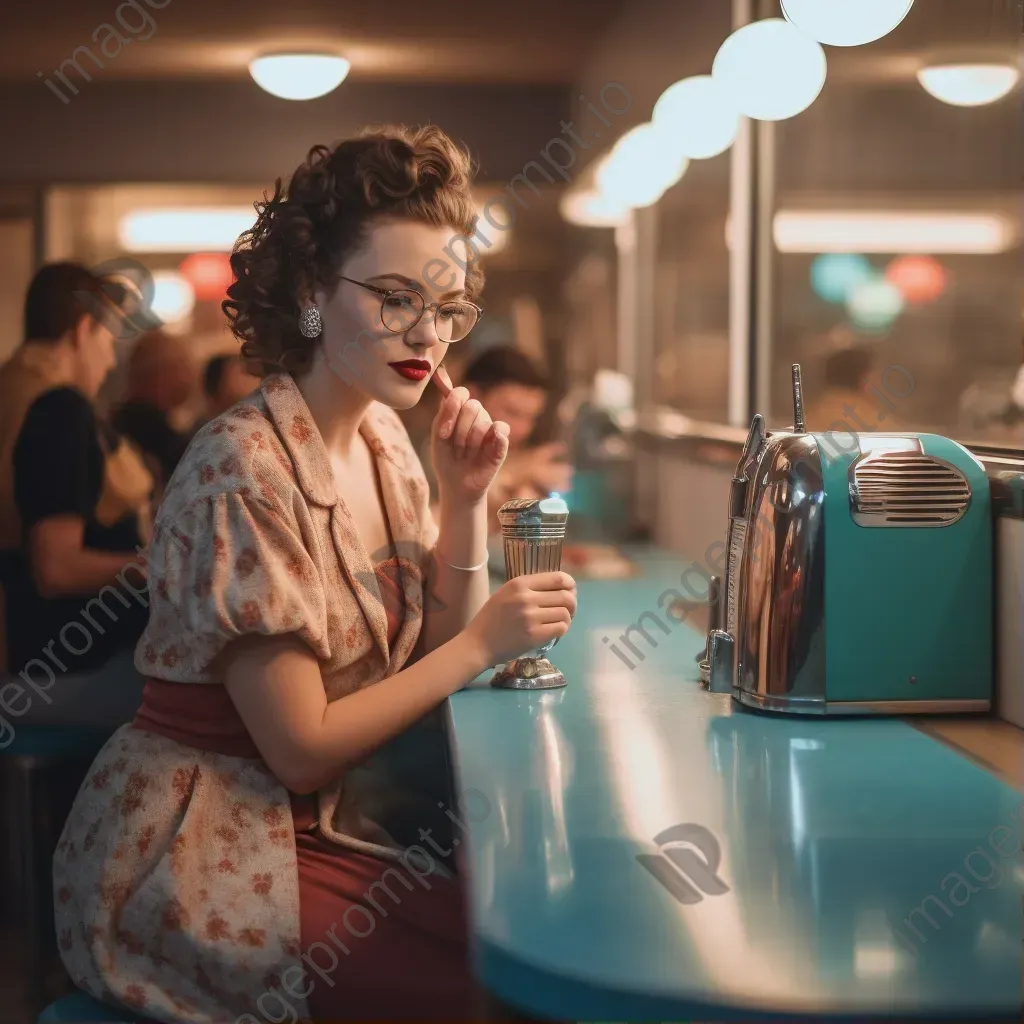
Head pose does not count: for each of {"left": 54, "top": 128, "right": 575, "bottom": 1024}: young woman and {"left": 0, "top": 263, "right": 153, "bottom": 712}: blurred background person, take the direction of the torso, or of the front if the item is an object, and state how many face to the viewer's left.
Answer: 0

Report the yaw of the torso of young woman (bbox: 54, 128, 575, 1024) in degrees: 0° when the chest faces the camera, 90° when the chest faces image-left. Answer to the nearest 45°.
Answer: approximately 315°

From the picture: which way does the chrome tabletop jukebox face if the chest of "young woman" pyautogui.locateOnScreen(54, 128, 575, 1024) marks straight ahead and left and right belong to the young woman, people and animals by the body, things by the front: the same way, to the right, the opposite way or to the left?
the opposite way

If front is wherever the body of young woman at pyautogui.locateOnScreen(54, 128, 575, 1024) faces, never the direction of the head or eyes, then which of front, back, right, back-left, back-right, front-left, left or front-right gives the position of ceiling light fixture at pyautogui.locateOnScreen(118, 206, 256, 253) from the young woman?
back-left

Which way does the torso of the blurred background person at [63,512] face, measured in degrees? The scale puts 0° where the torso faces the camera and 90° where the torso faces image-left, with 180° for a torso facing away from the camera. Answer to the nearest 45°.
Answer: approximately 270°

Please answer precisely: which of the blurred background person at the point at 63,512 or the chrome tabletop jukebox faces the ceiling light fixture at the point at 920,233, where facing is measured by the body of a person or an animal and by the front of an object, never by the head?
the blurred background person

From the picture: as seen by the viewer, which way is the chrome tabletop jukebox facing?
to the viewer's left

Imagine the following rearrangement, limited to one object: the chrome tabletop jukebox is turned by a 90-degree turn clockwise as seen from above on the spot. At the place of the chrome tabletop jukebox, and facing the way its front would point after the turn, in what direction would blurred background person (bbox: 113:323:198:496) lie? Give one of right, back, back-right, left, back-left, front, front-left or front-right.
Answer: front-left

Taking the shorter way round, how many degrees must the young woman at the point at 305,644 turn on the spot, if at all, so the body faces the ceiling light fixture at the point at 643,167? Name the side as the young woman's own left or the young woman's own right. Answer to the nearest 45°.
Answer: approximately 90° to the young woman's own left

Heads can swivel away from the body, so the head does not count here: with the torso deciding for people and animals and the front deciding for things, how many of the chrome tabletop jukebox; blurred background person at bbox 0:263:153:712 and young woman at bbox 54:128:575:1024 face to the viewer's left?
1

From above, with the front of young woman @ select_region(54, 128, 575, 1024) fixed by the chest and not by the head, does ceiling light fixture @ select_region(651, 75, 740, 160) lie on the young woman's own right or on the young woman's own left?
on the young woman's own left

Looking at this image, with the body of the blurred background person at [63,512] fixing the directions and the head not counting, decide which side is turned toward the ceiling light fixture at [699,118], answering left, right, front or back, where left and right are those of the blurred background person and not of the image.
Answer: front

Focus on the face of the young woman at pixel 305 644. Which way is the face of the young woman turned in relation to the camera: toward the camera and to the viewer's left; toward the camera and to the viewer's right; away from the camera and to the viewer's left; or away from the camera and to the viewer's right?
toward the camera and to the viewer's right

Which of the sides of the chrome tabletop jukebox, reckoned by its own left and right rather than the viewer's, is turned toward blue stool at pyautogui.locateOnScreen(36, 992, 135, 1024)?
front

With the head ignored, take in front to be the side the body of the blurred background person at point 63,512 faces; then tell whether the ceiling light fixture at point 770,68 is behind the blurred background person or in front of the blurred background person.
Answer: in front

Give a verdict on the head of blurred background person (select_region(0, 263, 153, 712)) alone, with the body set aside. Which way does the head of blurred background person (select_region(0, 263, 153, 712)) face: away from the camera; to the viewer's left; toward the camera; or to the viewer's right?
to the viewer's right

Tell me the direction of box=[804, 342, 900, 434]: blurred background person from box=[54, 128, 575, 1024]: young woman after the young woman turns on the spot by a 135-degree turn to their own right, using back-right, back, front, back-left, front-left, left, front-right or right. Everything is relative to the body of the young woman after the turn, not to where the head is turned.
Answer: back-right
